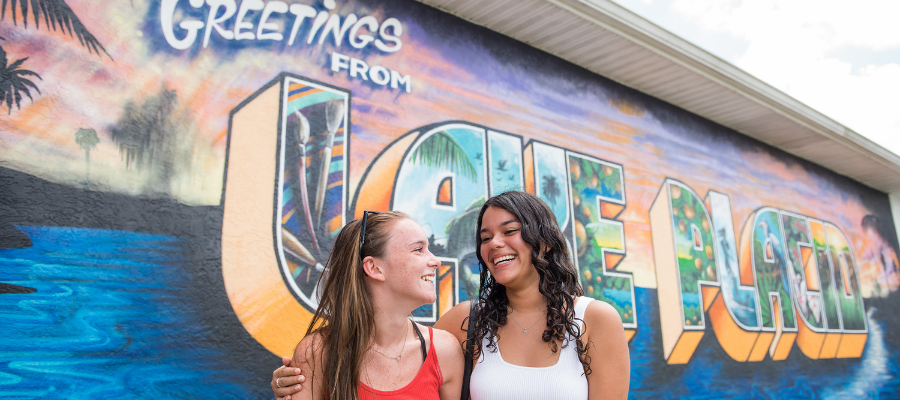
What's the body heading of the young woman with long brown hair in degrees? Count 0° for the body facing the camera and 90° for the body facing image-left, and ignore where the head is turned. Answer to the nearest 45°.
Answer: approximately 315°

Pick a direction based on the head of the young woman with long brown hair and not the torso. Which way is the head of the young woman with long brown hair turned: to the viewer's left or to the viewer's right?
to the viewer's right

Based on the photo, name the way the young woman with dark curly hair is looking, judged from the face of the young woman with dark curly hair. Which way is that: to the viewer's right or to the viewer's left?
to the viewer's left
